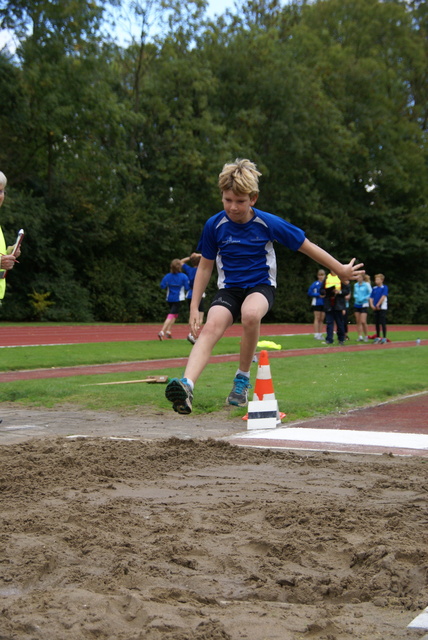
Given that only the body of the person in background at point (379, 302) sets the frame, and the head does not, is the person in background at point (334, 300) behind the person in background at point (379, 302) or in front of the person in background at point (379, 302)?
in front

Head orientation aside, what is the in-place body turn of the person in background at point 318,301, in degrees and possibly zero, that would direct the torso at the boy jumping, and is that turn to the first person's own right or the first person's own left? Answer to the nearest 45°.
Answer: approximately 45° to the first person's own right

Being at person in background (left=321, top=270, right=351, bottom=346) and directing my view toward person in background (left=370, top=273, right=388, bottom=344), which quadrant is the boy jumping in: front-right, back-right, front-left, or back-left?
back-right

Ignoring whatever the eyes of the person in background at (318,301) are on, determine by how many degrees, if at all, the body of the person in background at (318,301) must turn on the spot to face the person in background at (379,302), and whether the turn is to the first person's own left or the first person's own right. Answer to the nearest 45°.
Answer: approximately 45° to the first person's own left

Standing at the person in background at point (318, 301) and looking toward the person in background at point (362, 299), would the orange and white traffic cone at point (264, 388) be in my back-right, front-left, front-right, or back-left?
back-right

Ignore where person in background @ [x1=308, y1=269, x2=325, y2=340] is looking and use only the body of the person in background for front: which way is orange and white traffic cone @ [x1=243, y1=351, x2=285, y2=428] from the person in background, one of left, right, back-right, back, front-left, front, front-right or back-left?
front-right

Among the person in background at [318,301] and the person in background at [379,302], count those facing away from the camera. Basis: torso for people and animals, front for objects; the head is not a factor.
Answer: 0

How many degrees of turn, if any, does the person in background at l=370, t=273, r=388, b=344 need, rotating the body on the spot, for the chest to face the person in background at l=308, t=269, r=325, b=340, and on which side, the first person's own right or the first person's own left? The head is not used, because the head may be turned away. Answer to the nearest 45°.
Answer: approximately 45° to the first person's own right

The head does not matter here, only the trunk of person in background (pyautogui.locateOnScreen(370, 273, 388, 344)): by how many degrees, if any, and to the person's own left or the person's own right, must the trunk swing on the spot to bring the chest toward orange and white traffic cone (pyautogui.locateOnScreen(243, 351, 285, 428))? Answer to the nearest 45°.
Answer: approximately 45° to the person's own left

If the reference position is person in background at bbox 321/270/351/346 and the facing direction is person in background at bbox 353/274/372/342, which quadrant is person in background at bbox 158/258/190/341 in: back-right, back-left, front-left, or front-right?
back-left
